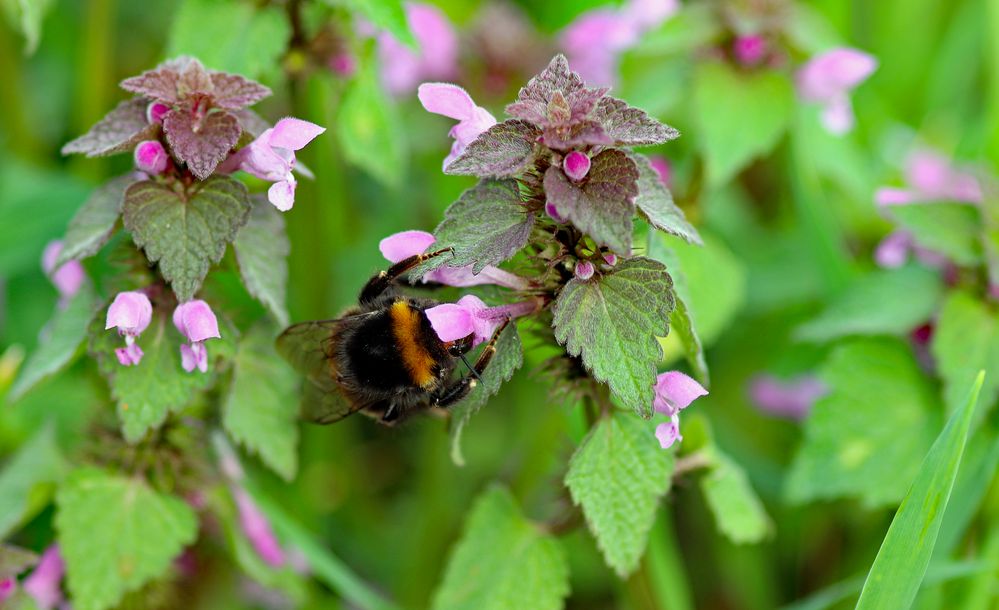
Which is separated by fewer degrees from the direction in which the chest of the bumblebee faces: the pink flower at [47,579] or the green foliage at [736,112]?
the green foliage

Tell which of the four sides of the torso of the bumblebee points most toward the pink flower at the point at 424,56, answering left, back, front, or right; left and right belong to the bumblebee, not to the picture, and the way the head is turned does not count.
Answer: left

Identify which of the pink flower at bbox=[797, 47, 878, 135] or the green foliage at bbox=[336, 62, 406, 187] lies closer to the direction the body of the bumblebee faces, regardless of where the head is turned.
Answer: the pink flower

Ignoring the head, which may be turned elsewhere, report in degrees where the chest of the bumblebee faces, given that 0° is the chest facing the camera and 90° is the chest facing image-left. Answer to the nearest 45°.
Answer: approximately 270°

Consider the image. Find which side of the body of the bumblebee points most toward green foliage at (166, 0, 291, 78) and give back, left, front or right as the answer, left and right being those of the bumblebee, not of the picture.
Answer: left
